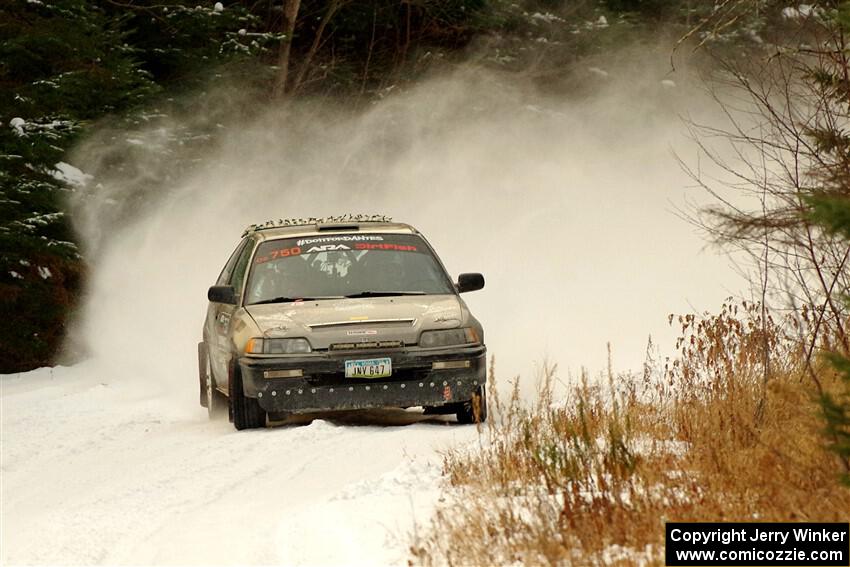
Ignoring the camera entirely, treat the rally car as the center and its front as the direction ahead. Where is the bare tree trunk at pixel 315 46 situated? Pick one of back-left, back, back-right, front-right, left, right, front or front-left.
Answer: back

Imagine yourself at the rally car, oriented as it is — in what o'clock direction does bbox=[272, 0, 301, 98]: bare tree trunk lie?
The bare tree trunk is roughly at 6 o'clock from the rally car.

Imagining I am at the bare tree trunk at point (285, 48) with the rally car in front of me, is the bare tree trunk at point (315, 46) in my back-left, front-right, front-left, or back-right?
back-left

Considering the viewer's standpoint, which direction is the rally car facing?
facing the viewer
